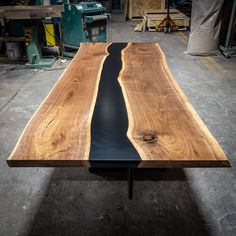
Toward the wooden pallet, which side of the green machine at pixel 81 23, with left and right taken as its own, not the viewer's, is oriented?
left

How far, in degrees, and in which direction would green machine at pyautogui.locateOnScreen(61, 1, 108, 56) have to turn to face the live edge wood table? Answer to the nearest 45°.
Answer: approximately 45° to its right

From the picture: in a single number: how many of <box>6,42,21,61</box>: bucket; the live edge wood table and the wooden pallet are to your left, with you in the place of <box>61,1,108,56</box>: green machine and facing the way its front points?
1

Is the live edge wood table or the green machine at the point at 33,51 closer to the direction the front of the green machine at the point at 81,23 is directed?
the live edge wood table

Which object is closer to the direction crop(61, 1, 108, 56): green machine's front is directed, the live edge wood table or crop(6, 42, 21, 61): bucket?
the live edge wood table

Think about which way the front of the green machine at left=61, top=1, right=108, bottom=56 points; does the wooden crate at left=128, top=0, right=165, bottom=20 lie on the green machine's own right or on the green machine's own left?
on the green machine's own left

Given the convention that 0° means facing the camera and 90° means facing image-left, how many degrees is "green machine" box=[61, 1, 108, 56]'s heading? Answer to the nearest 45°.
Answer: approximately 315°

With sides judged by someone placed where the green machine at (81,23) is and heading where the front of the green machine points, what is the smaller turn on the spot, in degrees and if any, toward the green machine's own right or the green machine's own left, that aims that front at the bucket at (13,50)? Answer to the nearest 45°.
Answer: approximately 135° to the green machine's own right

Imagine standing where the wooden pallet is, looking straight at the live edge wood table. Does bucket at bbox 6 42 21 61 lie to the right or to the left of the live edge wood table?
right
